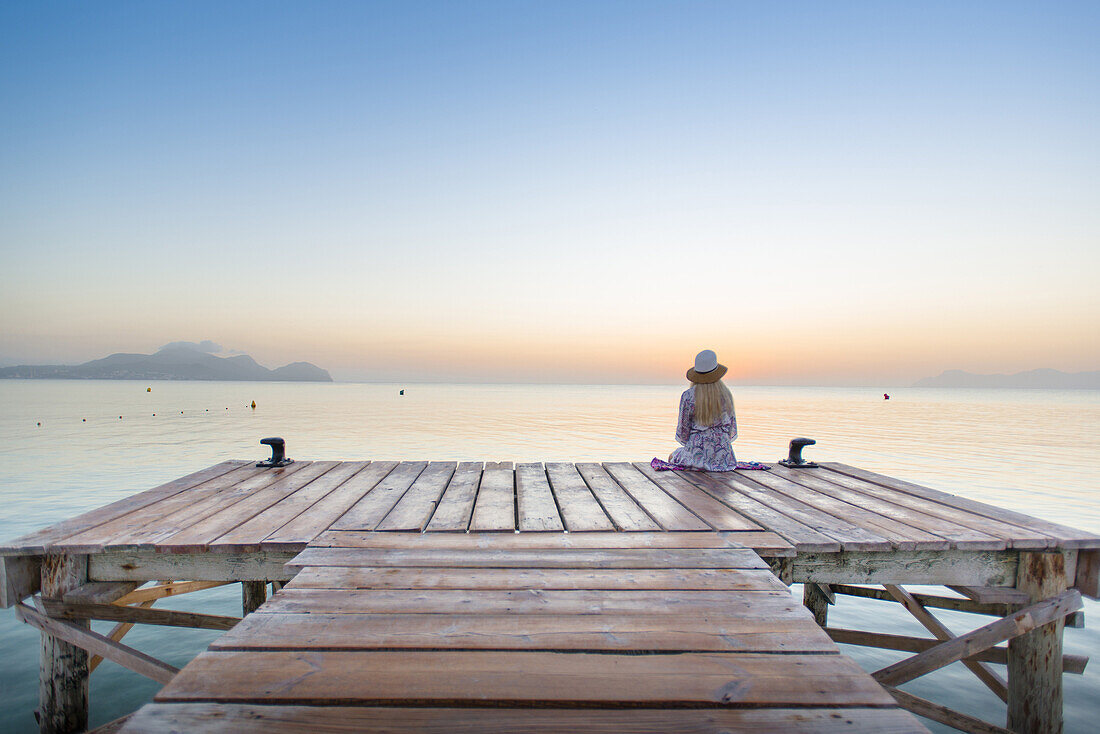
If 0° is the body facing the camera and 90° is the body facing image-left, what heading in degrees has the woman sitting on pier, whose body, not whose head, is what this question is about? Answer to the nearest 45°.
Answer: approximately 180°
